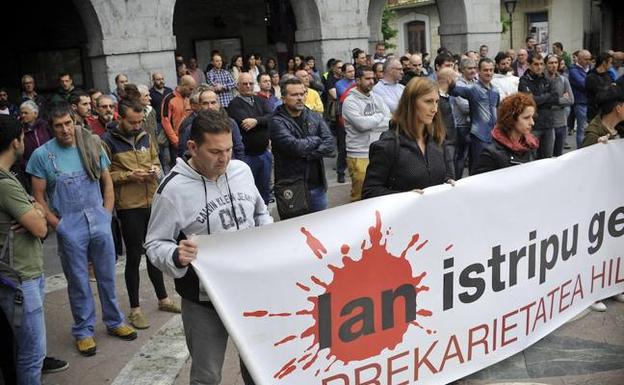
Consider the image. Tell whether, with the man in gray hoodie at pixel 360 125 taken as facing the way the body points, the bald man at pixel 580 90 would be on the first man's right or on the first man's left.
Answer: on the first man's left

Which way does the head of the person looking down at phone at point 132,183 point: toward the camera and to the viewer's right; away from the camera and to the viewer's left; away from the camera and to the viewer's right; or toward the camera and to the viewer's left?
toward the camera and to the viewer's right

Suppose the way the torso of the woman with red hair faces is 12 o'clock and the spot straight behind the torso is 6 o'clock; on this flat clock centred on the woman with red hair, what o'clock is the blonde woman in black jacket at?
The blonde woman in black jacket is roughly at 3 o'clock from the woman with red hair.

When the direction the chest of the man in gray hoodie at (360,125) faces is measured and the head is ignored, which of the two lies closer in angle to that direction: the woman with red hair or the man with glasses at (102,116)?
the woman with red hair

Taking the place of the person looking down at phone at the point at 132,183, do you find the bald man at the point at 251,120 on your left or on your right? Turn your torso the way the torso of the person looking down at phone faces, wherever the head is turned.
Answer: on your left

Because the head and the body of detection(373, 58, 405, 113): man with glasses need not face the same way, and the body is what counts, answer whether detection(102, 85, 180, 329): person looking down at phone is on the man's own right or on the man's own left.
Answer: on the man's own right

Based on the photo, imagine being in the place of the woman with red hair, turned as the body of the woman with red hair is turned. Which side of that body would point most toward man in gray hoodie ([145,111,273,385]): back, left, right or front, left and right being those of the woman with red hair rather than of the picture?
right

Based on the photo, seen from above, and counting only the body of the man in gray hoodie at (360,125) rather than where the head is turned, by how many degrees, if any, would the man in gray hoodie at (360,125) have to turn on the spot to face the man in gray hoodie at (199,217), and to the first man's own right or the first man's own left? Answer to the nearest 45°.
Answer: approximately 45° to the first man's own right
